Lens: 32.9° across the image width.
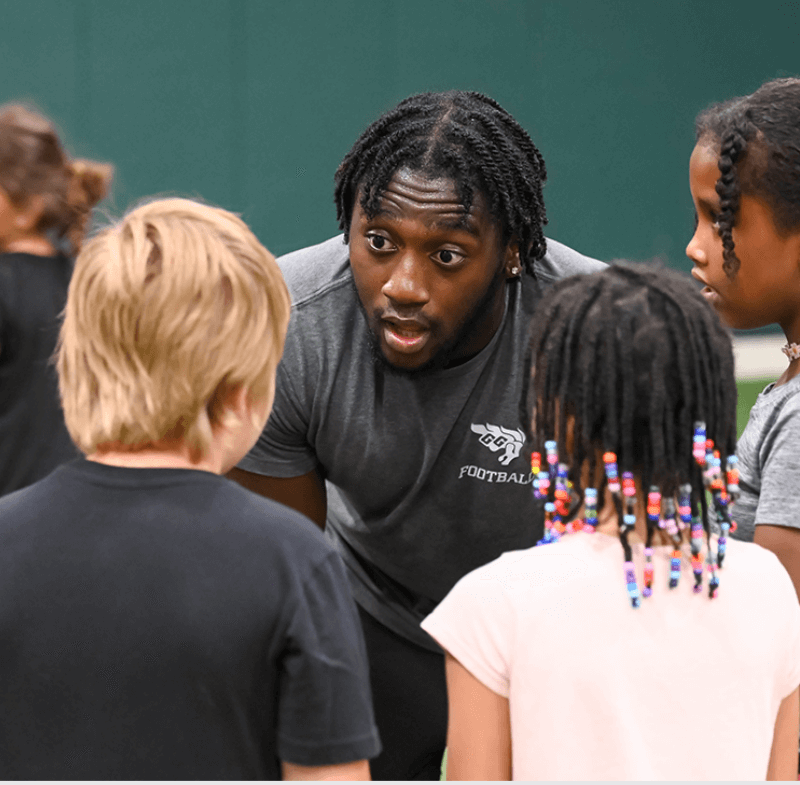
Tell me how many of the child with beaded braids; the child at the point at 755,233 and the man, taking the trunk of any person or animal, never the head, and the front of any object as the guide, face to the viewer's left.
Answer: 1

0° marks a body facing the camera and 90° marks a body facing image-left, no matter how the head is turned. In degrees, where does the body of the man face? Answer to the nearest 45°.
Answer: approximately 0°

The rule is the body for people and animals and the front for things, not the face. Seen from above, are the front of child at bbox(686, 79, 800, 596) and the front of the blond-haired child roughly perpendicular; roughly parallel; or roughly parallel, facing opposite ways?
roughly perpendicular

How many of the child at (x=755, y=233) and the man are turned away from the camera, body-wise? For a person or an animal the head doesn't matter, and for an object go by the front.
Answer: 0

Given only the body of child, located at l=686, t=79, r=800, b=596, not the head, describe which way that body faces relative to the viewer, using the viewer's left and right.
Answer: facing to the left of the viewer

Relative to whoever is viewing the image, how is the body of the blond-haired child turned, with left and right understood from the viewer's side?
facing away from the viewer and to the right of the viewer

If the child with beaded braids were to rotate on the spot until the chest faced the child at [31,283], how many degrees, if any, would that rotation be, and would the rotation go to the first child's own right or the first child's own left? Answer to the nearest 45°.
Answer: approximately 45° to the first child's own left

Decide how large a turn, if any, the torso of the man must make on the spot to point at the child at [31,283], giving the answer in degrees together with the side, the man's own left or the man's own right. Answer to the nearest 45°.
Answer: approximately 135° to the man's own right

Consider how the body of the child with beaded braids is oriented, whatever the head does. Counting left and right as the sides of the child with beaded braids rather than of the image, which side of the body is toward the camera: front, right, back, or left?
back

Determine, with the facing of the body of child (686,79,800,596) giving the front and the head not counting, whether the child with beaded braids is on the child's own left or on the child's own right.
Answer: on the child's own left

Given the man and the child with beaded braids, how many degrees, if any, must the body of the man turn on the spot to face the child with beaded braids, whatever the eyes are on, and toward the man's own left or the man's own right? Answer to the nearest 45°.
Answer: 0° — they already face them
